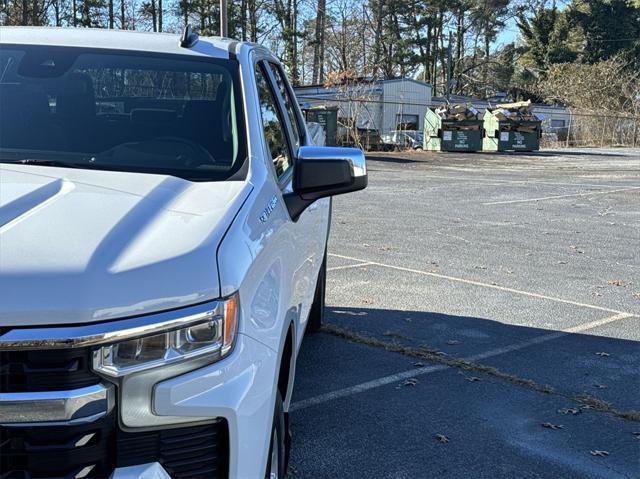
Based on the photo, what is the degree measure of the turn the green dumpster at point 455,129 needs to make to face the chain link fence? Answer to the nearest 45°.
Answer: approximately 135° to its left

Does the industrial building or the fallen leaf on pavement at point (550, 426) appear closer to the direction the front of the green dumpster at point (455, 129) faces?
the fallen leaf on pavement

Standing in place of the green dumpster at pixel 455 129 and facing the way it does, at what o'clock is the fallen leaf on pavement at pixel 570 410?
The fallen leaf on pavement is roughly at 12 o'clock from the green dumpster.

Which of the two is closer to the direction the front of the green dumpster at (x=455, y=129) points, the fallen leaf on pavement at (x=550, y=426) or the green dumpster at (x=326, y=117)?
the fallen leaf on pavement

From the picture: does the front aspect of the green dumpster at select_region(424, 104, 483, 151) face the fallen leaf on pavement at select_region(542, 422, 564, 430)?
yes

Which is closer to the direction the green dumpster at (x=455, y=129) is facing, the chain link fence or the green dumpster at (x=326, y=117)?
the green dumpster

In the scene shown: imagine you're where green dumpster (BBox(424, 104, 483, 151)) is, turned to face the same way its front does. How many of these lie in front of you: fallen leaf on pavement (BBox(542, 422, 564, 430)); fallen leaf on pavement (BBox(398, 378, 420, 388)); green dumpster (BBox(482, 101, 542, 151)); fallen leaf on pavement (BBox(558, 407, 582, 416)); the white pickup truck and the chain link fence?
4

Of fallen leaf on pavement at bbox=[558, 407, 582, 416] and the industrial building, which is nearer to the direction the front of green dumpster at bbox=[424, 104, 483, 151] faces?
the fallen leaf on pavement

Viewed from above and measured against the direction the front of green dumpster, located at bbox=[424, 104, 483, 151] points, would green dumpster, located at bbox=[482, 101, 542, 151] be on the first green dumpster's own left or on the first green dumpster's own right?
on the first green dumpster's own left

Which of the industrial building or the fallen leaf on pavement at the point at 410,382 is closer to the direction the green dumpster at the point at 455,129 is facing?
the fallen leaf on pavement

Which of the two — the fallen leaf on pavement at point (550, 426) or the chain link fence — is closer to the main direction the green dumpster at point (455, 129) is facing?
the fallen leaf on pavement

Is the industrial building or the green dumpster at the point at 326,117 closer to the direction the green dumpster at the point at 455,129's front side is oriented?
the green dumpster

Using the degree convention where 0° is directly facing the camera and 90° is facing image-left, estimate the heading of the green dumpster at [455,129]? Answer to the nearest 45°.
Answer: approximately 0°

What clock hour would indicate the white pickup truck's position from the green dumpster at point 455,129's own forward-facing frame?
The white pickup truck is roughly at 12 o'clock from the green dumpster.

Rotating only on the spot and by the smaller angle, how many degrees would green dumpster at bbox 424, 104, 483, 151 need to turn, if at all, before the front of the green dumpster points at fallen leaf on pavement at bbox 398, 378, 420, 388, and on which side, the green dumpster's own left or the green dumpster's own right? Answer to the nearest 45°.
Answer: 0° — it already faces it
